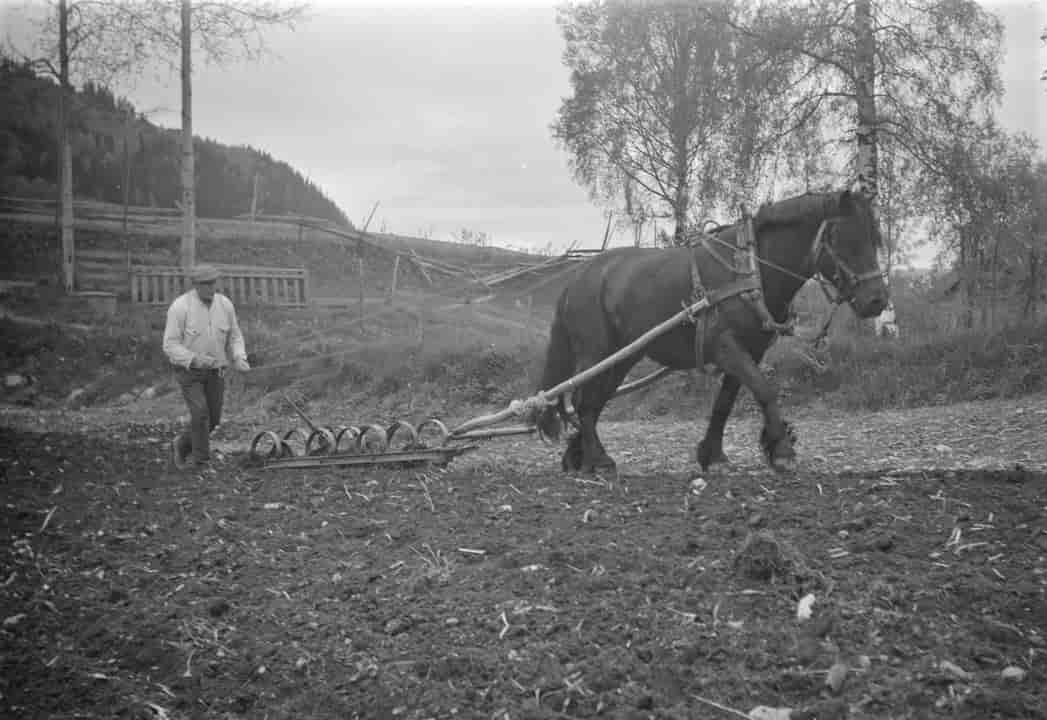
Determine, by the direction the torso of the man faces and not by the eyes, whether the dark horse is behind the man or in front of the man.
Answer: in front

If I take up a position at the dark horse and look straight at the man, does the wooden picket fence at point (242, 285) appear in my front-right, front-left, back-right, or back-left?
front-right

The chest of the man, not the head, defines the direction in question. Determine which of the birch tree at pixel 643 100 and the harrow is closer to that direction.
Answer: the harrow

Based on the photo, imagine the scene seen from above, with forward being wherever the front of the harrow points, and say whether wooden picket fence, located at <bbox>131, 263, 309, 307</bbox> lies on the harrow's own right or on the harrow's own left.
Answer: on the harrow's own left

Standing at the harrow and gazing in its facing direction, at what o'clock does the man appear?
The man is roughly at 7 o'clock from the harrow.

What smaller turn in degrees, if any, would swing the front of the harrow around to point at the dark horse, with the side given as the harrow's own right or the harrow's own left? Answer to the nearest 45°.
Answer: approximately 45° to the harrow's own right

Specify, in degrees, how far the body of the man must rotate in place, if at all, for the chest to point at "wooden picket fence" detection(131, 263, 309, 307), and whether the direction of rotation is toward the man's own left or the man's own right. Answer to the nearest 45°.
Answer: approximately 135° to the man's own left

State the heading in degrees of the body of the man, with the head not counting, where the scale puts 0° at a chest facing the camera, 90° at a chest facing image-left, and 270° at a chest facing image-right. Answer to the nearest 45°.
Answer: approximately 315°

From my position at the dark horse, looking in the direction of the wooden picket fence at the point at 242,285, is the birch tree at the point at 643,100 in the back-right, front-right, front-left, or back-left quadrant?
front-right

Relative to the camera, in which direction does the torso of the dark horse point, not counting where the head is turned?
to the viewer's right

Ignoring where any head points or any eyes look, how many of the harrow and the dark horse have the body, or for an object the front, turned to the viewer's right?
2

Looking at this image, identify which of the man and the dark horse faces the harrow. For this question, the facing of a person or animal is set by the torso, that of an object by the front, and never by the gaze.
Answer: the man

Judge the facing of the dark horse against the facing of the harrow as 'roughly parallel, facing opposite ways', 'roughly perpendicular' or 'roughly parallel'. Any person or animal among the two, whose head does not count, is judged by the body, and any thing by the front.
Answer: roughly parallel

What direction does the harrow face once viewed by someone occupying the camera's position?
facing to the right of the viewer
